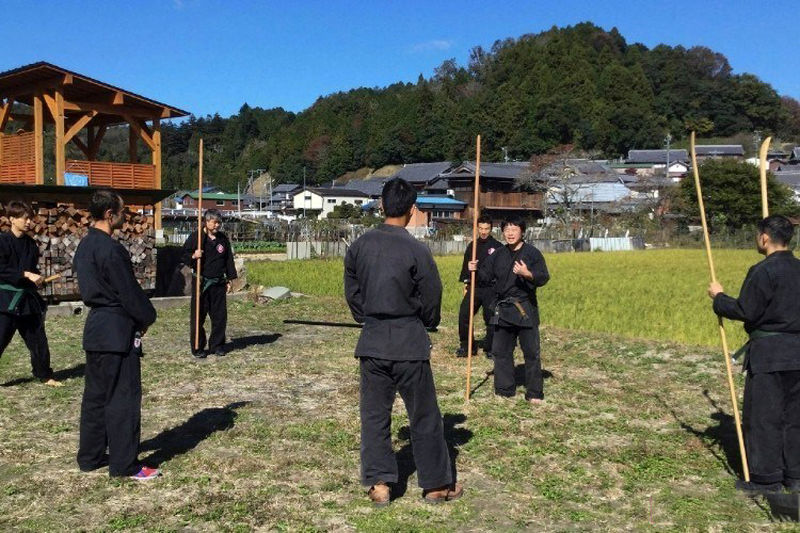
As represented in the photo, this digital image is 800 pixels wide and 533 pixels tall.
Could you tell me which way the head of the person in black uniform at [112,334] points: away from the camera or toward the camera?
away from the camera

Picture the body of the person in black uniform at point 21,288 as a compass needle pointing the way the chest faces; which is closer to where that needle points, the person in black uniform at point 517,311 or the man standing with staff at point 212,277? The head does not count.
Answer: the person in black uniform

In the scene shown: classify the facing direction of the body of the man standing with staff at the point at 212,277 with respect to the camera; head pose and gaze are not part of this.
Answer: toward the camera

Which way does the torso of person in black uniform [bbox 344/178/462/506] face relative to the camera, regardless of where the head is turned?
away from the camera

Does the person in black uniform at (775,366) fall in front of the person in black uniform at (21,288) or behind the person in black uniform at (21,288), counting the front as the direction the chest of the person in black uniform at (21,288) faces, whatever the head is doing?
in front

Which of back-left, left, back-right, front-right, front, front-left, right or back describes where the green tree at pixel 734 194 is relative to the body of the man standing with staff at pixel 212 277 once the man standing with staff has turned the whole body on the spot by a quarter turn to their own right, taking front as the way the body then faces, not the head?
back-right

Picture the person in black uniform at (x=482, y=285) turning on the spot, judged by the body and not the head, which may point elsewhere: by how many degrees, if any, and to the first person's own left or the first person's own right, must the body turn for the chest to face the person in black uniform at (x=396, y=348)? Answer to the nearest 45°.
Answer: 0° — they already face them

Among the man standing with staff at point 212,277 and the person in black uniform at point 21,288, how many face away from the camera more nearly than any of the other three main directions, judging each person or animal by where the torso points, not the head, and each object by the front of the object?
0

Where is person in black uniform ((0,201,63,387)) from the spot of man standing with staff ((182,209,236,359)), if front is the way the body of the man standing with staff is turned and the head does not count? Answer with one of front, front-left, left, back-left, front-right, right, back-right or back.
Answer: front-right

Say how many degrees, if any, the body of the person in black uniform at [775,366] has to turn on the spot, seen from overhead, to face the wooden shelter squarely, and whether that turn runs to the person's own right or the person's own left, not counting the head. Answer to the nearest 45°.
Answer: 0° — they already face it

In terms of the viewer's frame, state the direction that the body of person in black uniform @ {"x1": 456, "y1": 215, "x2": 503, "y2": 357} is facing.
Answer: toward the camera

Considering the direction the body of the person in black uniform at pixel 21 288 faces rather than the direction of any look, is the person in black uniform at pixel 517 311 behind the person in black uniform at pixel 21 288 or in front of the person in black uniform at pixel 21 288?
in front

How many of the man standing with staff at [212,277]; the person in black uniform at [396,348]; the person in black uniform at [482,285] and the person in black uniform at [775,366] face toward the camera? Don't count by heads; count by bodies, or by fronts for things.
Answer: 2

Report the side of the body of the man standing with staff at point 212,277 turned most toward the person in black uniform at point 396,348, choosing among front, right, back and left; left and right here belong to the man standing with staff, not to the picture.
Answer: front

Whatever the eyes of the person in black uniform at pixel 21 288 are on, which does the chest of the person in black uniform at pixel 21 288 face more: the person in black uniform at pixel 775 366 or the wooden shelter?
the person in black uniform

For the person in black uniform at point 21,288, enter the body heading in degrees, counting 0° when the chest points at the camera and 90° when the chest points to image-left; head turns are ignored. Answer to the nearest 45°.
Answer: approximately 315°
